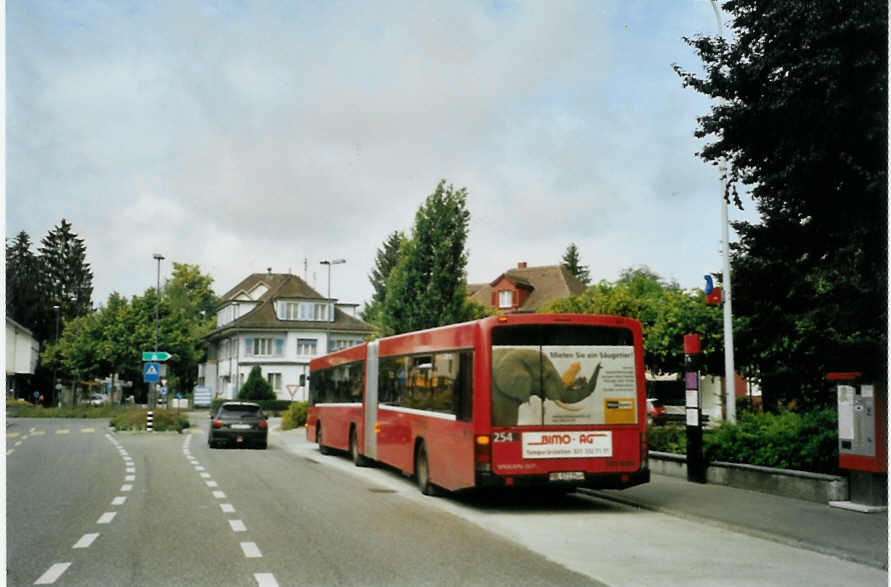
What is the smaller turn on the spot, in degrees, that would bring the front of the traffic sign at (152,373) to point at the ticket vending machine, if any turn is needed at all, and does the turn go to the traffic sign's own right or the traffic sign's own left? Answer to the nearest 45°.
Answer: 0° — it already faces it

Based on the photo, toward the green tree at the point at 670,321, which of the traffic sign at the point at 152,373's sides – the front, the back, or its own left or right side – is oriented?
left

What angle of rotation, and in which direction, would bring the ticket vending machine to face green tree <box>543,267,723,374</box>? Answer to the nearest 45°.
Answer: approximately 135° to its right

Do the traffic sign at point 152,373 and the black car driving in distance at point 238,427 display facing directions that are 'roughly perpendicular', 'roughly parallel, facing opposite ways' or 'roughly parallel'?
roughly parallel, facing opposite ways

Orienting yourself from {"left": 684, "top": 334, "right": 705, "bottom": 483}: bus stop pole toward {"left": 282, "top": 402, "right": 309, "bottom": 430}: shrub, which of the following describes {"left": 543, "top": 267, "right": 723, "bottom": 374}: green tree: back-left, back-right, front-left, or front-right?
front-right

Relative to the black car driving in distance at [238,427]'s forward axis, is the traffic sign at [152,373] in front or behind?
in front

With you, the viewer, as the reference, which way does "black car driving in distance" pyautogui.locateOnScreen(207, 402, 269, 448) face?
facing away from the viewer

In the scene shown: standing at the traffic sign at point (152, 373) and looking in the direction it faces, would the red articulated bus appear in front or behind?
in front

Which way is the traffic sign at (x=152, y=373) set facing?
toward the camera

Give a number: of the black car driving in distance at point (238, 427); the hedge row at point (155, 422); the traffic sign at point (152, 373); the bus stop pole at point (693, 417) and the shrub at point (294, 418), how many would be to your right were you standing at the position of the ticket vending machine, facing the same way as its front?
5

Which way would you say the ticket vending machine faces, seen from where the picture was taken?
facing the viewer and to the left of the viewer
